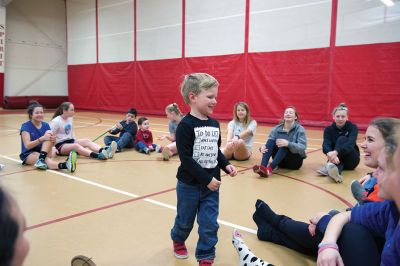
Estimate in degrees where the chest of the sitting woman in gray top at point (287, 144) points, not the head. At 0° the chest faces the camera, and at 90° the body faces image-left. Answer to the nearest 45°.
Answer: approximately 45°

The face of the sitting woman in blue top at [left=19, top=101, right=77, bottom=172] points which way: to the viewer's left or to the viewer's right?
to the viewer's right

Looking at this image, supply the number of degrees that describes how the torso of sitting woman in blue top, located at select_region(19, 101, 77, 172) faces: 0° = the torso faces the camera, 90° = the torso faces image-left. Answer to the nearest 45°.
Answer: approximately 315°

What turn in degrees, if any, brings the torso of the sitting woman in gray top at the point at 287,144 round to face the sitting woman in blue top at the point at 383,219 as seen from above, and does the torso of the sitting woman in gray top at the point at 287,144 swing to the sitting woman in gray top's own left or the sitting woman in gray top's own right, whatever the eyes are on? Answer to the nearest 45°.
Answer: approximately 45° to the sitting woman in gray top's own left

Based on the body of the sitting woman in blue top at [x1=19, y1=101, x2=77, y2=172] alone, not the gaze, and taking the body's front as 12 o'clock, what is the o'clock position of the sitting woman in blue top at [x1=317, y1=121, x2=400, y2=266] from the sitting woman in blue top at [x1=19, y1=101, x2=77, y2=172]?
the sitting woman in blue top at [x1=317, y1=121, x2=400, y2=266] is roughly at 1 o'clock from the sitting woman in blue top at [x1=19, y1=101, x2=77, y2=172].

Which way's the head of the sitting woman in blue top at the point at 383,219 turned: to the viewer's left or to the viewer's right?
to the viewer's left
